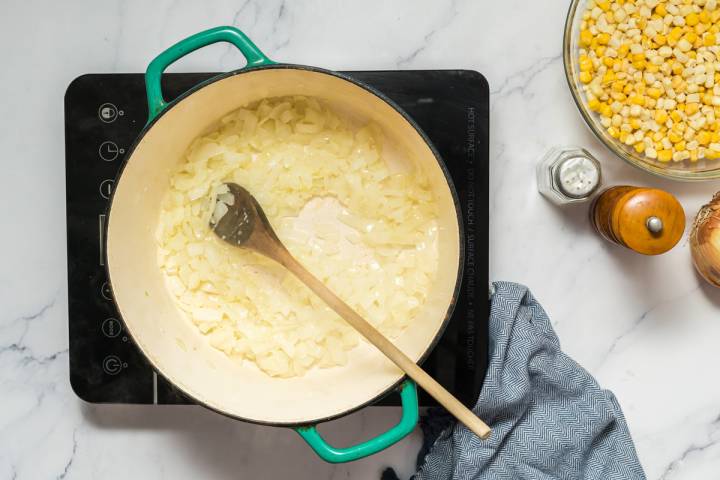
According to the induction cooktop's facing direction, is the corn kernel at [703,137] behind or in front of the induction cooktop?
behind

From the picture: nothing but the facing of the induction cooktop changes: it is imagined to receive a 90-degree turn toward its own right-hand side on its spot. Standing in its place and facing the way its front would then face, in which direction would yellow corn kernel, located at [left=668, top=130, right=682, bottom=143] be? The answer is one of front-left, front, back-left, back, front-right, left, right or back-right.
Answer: right

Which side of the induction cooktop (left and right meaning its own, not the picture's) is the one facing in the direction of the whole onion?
back

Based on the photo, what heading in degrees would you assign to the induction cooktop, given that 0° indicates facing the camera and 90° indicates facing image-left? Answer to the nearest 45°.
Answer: approximately 90°

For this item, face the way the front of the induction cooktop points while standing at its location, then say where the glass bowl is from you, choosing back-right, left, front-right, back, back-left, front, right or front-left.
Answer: back

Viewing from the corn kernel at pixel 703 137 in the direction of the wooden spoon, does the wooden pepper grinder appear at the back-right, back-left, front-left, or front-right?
front-left

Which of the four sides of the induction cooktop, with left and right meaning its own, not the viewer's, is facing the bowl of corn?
back

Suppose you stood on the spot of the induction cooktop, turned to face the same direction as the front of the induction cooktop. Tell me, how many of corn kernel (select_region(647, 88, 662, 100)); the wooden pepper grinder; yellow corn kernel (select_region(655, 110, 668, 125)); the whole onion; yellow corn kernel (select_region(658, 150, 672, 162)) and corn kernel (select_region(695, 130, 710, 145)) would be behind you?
6

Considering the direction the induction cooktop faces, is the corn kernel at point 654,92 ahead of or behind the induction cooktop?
behind

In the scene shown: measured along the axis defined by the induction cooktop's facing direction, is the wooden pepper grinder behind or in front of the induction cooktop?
behind
